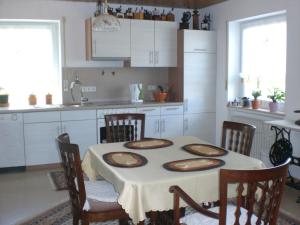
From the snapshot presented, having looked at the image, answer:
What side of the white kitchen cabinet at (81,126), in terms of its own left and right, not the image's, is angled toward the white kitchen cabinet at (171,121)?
left

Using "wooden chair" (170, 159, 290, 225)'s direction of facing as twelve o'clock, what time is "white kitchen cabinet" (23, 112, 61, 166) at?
The white kitchen cabinet is roughly at 12 o'clock from the wooden chair.

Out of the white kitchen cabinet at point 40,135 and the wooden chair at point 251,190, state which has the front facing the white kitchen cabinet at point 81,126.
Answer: the wooden chair

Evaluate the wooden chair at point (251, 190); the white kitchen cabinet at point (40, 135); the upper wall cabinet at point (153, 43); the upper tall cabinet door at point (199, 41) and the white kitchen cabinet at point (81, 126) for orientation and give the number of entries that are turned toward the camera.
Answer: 4

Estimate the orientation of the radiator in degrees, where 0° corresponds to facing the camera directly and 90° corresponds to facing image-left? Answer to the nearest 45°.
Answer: approximately 45°
